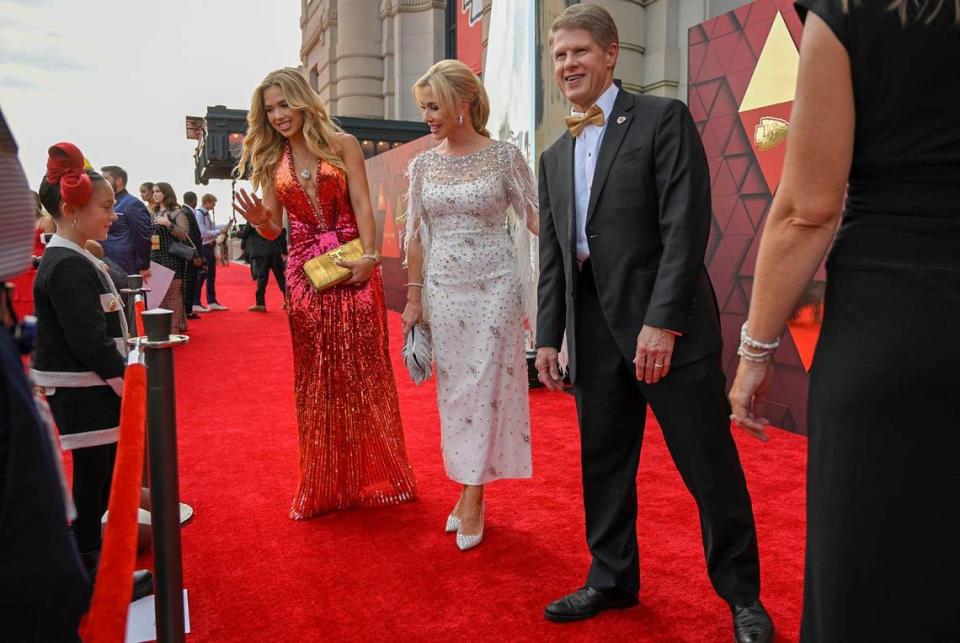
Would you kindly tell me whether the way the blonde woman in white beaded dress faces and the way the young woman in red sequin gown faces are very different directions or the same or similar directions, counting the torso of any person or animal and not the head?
same or similar directions

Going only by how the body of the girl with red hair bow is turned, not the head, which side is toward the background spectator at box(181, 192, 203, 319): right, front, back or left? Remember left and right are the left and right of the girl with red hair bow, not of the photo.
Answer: left

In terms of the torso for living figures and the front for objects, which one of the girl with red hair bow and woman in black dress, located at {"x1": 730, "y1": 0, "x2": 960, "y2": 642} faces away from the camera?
the woman in black dress

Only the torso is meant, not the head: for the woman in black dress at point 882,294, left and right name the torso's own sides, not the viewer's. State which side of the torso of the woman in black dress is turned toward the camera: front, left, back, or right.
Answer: back

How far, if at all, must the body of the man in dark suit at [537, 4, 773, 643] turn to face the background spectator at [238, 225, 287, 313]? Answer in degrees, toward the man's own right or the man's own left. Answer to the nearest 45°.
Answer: approximately 90° to the man's own right

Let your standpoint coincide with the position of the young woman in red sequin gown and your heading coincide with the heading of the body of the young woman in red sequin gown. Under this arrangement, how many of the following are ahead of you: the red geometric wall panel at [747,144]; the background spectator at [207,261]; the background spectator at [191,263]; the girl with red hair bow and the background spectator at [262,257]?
1

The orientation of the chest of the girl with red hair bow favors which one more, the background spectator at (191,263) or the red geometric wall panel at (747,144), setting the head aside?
the red geometric wall panel

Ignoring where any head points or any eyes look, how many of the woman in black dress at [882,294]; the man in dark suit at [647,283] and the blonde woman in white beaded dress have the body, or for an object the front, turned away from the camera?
1

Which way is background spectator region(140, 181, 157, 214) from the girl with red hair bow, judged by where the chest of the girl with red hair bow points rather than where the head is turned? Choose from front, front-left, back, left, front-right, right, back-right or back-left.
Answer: left

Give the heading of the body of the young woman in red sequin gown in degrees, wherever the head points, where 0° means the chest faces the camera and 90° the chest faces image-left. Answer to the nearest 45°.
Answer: approximately 45°

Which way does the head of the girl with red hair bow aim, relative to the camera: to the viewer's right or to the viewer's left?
to the viewer's right

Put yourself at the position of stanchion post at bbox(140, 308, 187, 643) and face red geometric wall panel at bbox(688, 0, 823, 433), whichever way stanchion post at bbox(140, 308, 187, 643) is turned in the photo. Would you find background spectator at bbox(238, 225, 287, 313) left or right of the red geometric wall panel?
left

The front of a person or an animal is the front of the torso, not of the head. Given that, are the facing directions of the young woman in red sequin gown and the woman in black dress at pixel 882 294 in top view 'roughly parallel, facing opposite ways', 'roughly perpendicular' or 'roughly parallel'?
roughly parallel, facing opposite ways

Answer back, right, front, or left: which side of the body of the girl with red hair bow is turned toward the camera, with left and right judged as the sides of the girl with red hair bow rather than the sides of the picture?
right

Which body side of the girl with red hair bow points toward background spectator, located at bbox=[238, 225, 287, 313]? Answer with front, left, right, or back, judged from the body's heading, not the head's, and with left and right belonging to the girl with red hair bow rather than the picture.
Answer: left

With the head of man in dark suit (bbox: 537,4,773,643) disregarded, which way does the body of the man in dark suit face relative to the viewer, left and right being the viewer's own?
facing the viewer and to the left of the viewer
